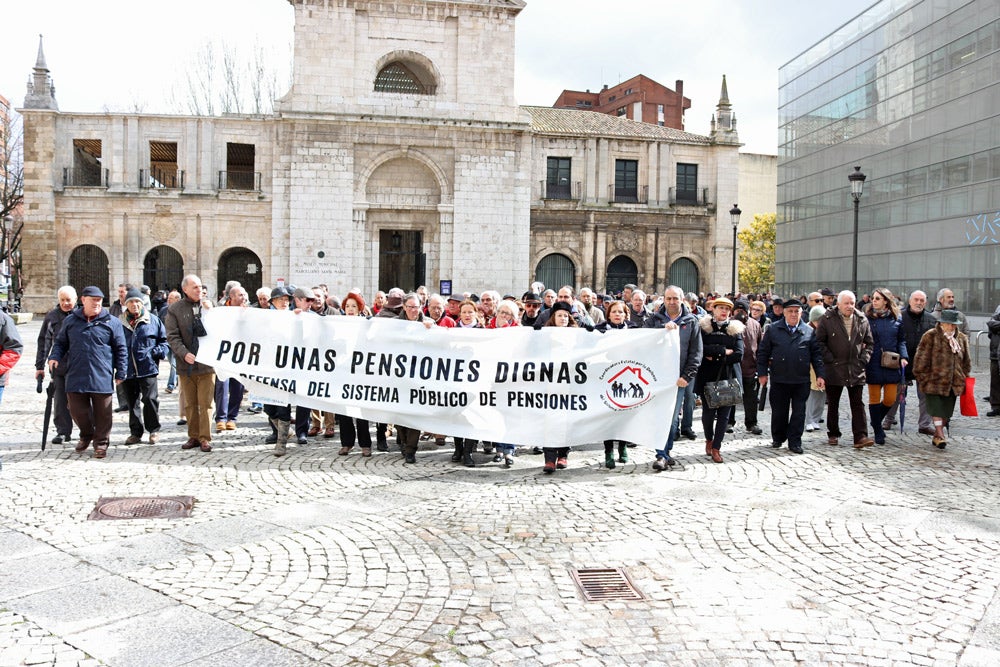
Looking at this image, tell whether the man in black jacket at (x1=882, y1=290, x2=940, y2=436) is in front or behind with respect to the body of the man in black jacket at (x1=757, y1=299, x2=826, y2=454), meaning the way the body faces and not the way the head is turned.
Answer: behind

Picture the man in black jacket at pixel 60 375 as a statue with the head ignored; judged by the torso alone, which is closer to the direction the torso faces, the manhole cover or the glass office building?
the manhole cover

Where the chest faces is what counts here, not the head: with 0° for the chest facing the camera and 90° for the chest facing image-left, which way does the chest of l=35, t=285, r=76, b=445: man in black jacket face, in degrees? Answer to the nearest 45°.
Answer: approximately 0°

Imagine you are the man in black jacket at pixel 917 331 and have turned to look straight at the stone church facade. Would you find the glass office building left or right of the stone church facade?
right

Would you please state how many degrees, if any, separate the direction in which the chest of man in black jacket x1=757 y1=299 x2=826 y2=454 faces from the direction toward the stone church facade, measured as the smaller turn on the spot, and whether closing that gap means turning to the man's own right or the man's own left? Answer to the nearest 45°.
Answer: approximately 135° to the man's own right

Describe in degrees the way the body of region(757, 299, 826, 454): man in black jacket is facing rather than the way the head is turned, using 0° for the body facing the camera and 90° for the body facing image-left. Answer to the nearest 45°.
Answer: approximately 0°

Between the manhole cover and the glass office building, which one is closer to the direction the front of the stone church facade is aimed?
the manhole cover

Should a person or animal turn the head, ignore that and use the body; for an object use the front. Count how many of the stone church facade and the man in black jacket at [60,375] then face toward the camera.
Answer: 2

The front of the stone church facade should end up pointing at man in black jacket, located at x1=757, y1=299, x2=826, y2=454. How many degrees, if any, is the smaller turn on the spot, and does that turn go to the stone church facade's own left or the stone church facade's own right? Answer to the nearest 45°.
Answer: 0° — it already faces them

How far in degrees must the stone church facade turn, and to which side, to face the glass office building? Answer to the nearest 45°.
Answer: approximately 90° to its left

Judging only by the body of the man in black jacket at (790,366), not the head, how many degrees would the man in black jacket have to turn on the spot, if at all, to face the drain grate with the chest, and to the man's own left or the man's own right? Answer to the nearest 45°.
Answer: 0° — they already face it
